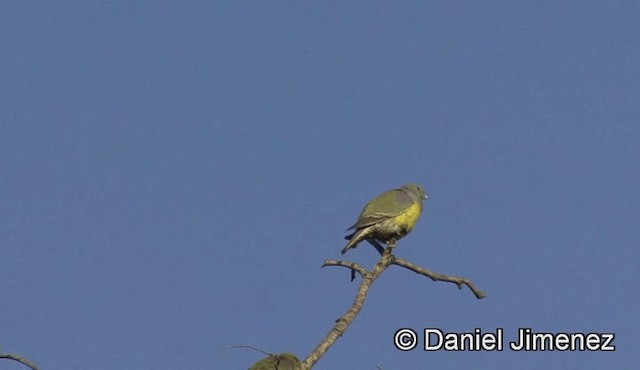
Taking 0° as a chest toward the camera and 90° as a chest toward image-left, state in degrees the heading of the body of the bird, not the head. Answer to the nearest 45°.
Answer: approximately 270°

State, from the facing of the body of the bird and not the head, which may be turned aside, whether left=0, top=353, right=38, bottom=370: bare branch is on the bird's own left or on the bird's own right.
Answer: on the bird's own right
